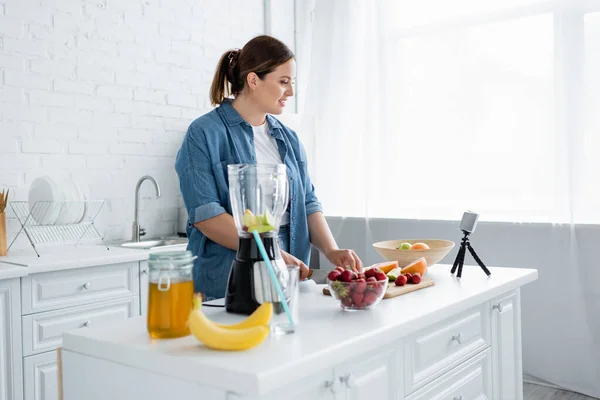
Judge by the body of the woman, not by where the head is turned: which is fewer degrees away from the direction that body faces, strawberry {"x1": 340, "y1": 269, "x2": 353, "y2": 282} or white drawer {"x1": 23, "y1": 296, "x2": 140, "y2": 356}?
the strawberry

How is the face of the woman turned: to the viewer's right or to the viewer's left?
to the viewer's right

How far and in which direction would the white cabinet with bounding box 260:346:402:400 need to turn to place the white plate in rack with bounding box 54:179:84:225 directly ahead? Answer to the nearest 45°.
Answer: approximately 180°

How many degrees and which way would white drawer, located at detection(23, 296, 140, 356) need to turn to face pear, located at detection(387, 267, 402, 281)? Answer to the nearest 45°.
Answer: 0° — it already faces it

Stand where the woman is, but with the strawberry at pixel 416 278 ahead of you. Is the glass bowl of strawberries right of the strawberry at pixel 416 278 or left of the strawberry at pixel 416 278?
right

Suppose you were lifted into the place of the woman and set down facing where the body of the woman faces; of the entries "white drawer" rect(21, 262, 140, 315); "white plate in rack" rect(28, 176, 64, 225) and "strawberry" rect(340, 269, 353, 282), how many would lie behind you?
2

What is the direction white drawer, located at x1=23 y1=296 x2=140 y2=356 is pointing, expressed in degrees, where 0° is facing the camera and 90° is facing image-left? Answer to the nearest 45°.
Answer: approximately 315°

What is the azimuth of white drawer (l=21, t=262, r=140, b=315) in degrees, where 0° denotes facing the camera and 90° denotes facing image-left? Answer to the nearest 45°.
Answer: approximately 315°
